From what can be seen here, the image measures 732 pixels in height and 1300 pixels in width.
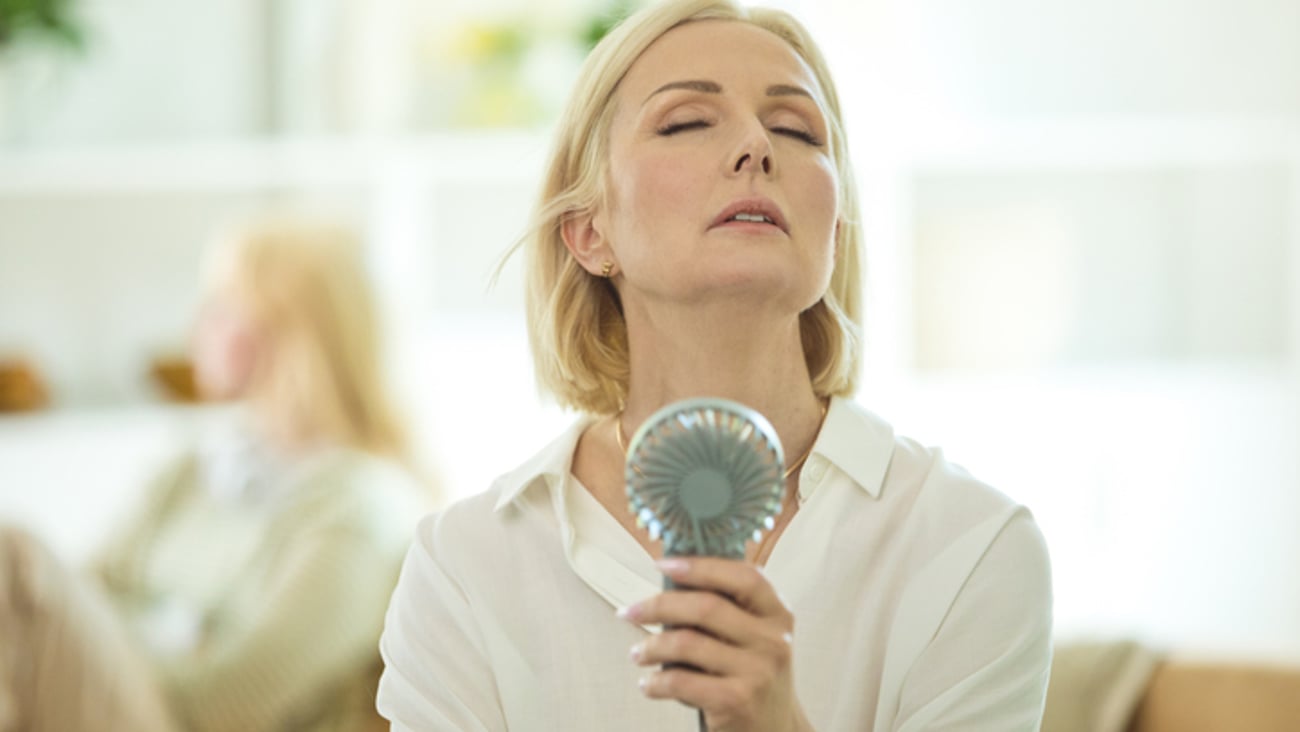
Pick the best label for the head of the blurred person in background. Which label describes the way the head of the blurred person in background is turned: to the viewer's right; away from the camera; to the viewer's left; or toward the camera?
to the viewer's left

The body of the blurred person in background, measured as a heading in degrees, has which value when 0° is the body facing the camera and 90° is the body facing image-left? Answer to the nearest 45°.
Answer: approximately 45°

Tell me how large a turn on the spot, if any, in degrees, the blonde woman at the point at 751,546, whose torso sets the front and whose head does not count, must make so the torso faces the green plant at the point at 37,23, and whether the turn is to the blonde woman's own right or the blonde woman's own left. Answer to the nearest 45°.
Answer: approximately 135° to the blonde woman's own right

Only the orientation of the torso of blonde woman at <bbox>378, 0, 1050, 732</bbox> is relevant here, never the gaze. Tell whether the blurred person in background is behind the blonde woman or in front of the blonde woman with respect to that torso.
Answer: behind
